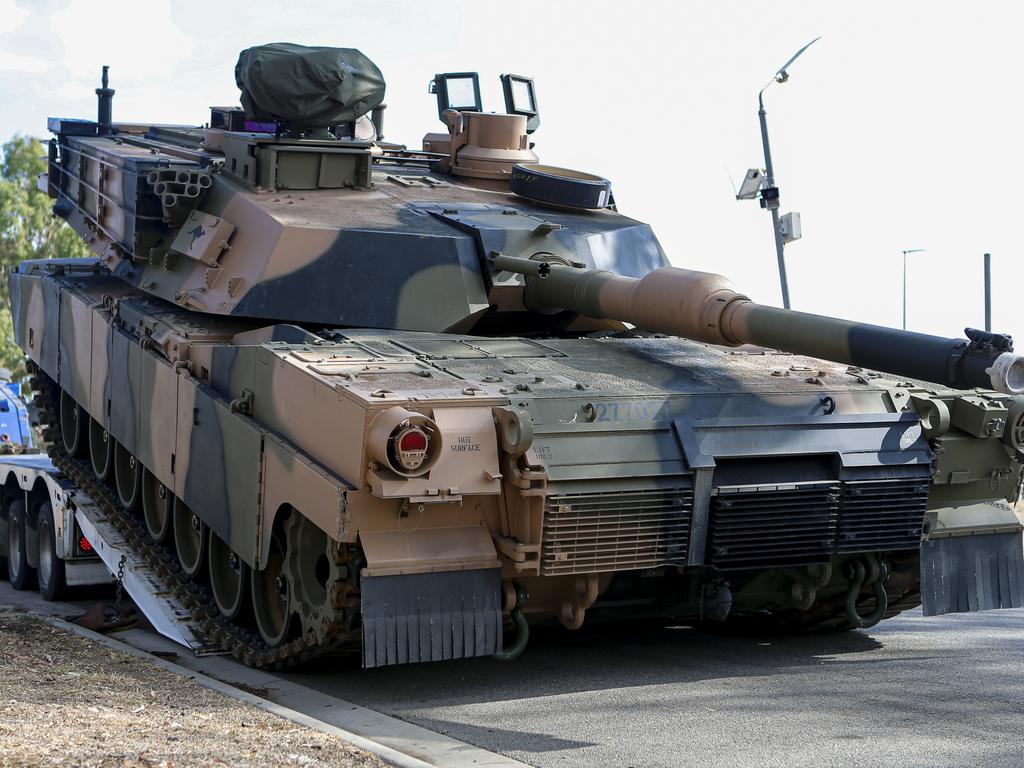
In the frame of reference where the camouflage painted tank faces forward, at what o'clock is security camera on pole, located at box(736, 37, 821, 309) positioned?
The security camera on pole is roughly at 2 o'clock from the camouflage painted tank.

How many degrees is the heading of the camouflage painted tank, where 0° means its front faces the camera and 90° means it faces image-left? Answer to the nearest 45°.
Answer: approximately 135°

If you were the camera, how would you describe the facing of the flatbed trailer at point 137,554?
facing away from the viewer and to the left of the viewer

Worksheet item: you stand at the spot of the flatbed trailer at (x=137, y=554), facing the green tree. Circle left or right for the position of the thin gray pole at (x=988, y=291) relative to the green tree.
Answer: right

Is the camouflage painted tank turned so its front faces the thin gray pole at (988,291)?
no

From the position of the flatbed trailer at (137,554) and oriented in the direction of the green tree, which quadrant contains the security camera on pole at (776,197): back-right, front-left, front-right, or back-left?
front-right

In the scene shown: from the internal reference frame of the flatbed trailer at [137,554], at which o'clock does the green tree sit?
The green tree is roughly at 1 o'clock from the flatbed trailer.

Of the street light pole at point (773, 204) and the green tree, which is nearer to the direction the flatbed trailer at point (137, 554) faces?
the green tree
